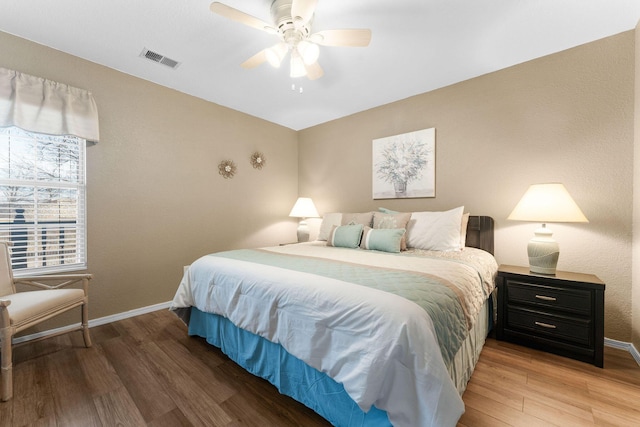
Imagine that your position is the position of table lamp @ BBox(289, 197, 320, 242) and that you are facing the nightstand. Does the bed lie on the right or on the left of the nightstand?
right

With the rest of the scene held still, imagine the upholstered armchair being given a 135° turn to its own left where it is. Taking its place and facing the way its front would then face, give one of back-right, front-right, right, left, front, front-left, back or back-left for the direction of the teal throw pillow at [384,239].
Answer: back-right

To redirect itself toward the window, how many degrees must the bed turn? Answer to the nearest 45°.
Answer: approximately 45° to its right

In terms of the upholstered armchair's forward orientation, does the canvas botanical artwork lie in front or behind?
in front

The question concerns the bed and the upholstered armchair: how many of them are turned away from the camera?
0

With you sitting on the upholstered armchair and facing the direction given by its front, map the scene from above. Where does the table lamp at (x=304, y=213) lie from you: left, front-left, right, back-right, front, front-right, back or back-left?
front-left

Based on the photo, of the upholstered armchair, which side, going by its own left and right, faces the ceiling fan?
front

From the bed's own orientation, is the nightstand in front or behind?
behind

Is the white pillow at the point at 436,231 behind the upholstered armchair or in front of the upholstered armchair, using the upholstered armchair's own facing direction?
in front

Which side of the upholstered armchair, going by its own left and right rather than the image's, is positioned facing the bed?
front

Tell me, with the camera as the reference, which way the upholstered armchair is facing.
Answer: facing the viewer and to the right of the viewer

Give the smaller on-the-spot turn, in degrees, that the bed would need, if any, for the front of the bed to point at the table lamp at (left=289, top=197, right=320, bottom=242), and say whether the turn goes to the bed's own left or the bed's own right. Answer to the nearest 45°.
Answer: approximately 135° to the bed's own right

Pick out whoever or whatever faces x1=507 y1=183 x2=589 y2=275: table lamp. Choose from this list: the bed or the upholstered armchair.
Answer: the upholstered armchair

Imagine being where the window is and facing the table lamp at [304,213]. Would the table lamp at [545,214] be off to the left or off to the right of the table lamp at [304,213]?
right

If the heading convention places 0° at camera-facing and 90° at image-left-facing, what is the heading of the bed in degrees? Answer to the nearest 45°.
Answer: approximately 45°
